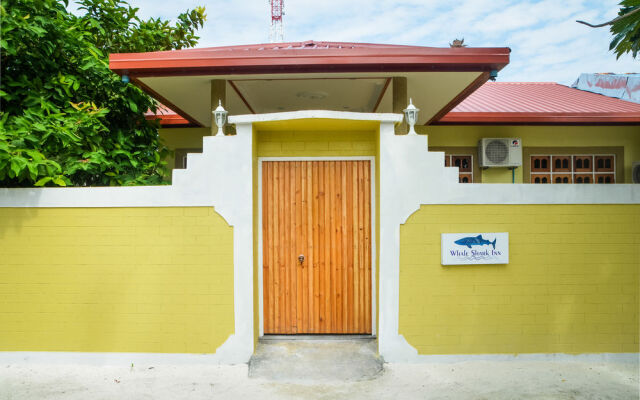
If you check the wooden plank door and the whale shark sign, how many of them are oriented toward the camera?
2

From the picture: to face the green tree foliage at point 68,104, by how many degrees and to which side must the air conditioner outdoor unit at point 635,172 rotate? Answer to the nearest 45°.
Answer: approximately 45° to its right

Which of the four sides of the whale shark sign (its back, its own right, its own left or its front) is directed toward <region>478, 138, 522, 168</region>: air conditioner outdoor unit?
back

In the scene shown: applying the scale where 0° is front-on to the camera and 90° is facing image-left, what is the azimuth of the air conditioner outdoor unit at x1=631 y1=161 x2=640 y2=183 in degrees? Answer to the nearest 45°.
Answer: approximately 0°

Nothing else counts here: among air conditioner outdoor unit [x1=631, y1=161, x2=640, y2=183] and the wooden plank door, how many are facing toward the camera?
2

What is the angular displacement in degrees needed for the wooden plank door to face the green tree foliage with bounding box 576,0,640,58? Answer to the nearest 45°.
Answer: approximately 90° to its left

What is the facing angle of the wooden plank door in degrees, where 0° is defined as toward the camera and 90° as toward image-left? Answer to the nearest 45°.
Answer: approximately 0°

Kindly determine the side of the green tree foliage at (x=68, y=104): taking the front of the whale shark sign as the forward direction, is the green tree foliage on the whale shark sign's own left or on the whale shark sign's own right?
on the whale shark sign's own right

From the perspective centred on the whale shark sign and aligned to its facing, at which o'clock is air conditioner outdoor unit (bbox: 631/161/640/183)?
The air conditioner outdoor unit is roughly at 7 o'clock from the whale shark sign.
